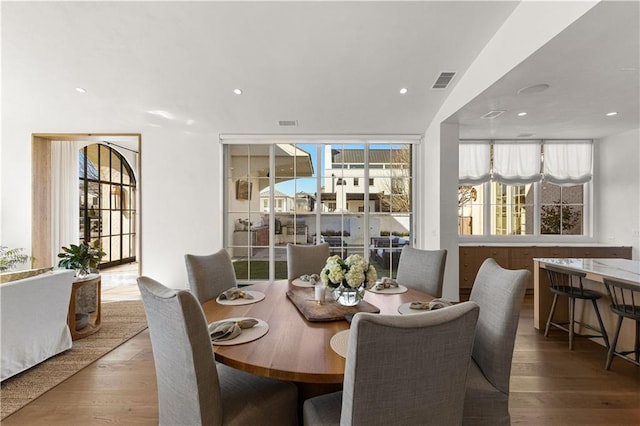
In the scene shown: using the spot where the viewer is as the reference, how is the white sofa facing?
facing away from the viewer and to the left of the viewer

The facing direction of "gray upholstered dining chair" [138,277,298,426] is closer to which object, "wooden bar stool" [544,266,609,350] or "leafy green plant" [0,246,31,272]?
the wooden bar stool

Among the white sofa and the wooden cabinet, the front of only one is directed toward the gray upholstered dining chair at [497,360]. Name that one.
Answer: the wooden cabinet

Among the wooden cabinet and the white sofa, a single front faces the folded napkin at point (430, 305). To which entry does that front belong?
the wooden cabinet

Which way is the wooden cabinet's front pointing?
toward the camera

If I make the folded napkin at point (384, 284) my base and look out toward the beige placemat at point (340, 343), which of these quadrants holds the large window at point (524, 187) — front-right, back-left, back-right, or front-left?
back-left

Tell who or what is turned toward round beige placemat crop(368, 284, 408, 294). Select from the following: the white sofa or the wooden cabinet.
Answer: the wooden cabinet

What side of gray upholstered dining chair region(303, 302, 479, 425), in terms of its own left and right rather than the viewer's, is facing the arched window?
front

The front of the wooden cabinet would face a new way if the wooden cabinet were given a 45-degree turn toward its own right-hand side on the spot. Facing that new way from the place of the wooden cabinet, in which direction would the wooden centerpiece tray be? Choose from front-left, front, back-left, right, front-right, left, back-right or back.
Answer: front-left

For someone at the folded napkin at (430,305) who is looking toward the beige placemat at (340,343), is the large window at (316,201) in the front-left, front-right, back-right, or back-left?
back-right

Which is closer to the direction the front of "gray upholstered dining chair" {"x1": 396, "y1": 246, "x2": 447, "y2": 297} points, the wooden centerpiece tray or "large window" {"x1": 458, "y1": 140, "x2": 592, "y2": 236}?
the wooden centerpiece tray

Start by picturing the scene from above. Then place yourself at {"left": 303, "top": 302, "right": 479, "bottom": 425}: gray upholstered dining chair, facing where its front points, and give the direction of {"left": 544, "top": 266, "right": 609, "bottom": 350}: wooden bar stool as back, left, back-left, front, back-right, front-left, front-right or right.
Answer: right

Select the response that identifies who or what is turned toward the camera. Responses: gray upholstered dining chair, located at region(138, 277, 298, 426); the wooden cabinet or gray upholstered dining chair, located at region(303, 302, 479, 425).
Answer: the wooden cabinet

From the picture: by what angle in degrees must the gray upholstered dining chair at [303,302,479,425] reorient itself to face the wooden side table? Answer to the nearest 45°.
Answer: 0° — it already faces it

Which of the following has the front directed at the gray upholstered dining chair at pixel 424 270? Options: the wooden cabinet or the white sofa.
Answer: the wooden cabinet

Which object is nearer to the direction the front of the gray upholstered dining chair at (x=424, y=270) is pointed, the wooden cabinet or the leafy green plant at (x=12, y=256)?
the leafy green plant

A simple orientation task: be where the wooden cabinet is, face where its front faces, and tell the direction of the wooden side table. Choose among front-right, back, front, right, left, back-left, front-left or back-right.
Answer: front-right

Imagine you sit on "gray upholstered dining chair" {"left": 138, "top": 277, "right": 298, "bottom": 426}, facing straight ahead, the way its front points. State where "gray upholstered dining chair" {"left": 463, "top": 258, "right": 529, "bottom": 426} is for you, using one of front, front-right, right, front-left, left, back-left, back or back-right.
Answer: front-right
